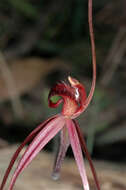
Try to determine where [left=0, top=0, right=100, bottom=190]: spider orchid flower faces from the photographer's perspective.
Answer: facing to the left of the viewer
